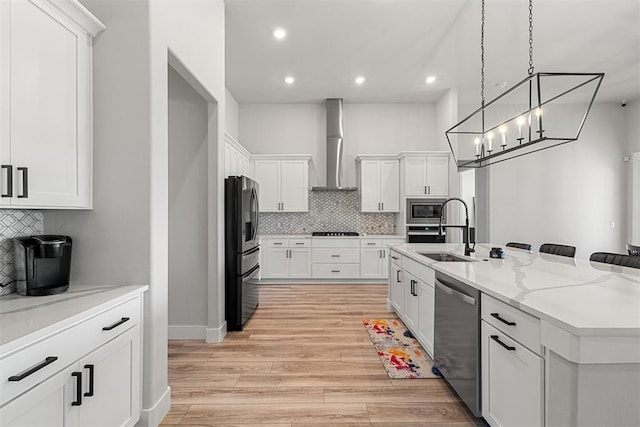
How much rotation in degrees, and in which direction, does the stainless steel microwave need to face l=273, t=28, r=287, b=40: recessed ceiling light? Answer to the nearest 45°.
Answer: approximately 45° to its right

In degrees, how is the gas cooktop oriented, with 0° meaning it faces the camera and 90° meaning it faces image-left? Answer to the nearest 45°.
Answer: approximately 0°

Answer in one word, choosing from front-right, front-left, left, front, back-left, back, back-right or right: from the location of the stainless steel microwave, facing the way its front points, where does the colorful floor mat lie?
front

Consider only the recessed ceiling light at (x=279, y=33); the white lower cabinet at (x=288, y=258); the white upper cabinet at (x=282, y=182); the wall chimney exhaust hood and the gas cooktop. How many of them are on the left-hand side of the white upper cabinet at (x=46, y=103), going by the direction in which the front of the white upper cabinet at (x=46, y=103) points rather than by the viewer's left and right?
5

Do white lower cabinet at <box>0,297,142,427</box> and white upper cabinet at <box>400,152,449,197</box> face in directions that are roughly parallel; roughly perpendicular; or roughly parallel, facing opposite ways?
roughly perpendicular

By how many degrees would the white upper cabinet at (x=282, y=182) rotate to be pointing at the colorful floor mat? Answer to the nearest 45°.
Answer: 0° — it already faces it

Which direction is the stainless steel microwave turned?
toward the camera

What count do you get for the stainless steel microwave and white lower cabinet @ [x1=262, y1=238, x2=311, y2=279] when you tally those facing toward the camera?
2

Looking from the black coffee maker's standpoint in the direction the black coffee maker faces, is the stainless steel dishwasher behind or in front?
in front

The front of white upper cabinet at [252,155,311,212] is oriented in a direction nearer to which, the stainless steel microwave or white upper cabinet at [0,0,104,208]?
the white upper cabinet

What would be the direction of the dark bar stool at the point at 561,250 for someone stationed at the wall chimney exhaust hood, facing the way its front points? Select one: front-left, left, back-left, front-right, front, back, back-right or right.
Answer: front-left

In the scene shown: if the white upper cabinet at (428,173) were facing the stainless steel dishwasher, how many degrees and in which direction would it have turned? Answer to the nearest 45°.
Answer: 0° — it already faces it

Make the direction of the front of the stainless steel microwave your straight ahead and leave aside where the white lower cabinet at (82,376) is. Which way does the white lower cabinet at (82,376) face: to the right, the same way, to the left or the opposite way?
to the left

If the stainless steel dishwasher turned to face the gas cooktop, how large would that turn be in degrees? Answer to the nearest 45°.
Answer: approximately 90° to its right

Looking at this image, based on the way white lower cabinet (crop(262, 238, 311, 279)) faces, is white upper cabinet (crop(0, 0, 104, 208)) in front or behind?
in front

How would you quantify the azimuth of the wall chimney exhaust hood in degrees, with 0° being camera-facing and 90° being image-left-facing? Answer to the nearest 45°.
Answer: approximately 0°
